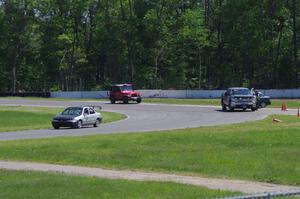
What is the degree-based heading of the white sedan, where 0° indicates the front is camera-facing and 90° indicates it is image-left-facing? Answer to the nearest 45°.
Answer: approximately 45°
